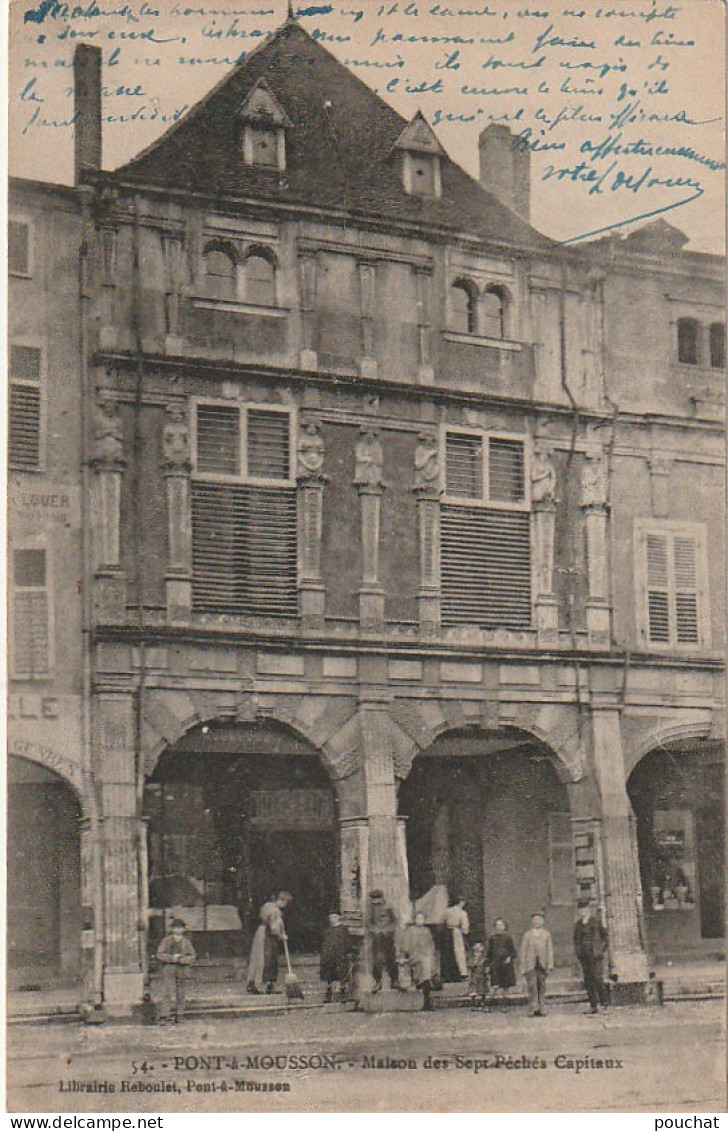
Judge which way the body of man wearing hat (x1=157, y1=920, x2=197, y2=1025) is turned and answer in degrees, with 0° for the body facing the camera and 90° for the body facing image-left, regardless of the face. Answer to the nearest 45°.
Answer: approximately 0°

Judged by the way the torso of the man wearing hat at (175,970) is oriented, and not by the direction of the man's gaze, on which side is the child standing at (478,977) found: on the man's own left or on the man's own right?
on the man's own left

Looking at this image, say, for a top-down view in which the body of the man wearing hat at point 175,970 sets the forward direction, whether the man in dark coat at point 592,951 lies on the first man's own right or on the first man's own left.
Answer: on the first man's own left

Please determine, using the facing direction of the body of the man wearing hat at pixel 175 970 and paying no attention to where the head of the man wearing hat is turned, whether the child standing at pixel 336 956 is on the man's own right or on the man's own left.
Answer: on the man's own left

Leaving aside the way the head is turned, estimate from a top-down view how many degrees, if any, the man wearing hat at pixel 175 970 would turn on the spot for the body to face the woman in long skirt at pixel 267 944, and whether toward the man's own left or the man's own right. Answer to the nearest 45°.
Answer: approximately 135° to the man's own left
